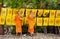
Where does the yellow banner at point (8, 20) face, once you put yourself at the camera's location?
facing the viewer

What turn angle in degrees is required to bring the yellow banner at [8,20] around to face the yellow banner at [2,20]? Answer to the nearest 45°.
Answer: approximately 90° to its right
